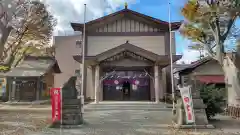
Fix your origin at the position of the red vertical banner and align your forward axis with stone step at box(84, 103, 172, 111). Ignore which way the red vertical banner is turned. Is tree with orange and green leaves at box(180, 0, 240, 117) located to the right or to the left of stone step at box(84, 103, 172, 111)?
right

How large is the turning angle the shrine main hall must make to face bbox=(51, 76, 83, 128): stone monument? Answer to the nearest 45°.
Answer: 0° — it already faces it

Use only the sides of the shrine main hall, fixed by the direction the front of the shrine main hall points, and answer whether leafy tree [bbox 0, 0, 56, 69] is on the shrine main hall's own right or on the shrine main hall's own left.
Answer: on the shrine main hall's own right

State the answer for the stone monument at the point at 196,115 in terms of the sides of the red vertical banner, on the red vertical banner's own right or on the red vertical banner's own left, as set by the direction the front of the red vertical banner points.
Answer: on the red vertical banner's own left

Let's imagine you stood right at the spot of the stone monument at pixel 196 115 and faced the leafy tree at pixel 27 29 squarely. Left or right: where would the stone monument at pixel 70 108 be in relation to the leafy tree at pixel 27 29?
left

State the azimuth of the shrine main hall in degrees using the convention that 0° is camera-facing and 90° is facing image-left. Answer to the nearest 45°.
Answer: approximately 0°

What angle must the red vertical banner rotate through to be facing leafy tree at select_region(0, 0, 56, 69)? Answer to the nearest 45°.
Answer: approximately 180°

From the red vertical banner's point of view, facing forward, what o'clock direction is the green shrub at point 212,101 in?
The green shrub is roughly at 9 o'clock from the red vertical banner.

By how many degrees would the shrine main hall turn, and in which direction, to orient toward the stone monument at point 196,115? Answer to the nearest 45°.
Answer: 0° — it already faces it
